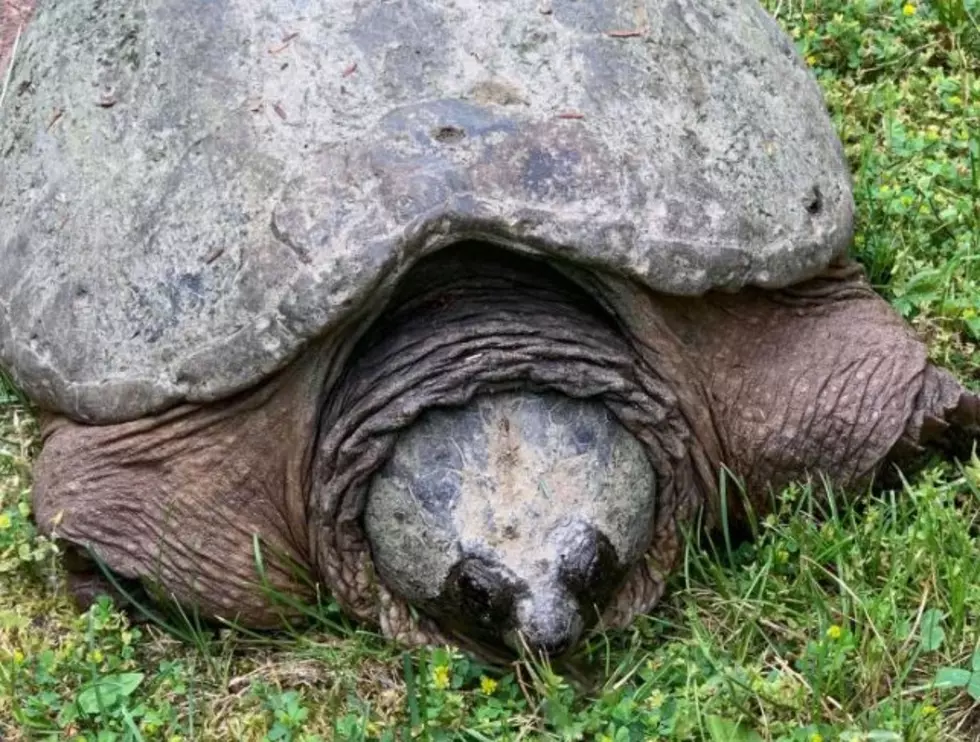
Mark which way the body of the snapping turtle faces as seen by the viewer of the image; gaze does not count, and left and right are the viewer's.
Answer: facing the viewer
